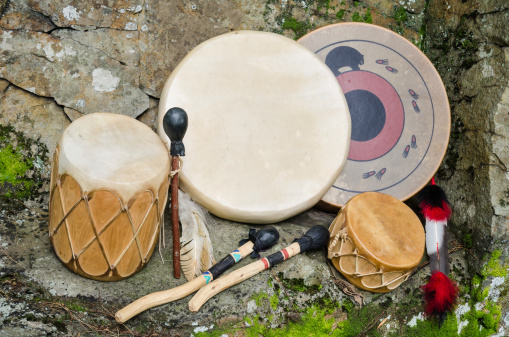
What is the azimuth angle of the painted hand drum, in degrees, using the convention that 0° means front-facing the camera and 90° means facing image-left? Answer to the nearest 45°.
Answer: approximately 0°

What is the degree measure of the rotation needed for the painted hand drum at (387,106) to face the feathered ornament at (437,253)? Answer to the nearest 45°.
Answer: approximately 45° to its left

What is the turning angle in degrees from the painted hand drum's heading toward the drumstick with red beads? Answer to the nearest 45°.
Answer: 0° — it already faces it

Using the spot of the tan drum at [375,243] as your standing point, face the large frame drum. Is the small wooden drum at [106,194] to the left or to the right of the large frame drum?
left

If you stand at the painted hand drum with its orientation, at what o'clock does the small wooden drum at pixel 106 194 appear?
The small wooden drum is roughly at 1 o'clock from the painted hand drum.

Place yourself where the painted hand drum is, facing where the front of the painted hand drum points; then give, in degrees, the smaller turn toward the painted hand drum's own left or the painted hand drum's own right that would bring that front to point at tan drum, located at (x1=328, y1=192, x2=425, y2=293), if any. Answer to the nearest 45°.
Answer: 0° — it already faces it

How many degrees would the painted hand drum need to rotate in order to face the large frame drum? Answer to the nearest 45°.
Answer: approximately 45° to its right

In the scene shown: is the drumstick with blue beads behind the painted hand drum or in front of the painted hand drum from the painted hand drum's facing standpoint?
in front
